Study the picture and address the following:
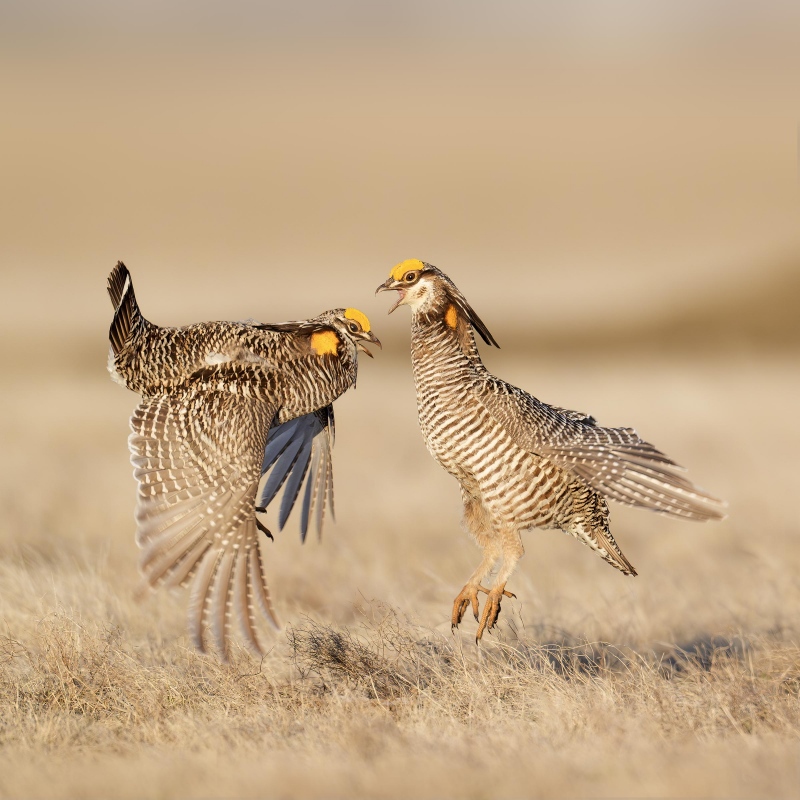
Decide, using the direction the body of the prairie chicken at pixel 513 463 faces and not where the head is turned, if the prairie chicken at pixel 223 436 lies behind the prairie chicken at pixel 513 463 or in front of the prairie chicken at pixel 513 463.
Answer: in front

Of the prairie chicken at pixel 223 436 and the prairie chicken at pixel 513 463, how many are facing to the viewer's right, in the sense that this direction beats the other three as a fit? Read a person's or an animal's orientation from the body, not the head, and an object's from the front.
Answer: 1

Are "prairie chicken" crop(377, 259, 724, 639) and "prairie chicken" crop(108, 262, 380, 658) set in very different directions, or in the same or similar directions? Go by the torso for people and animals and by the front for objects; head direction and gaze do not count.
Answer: very different directions

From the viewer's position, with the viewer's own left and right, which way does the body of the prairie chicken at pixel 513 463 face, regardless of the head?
facing to the left of the viewer

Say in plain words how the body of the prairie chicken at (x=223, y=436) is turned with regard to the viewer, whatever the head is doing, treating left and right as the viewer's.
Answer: facing to the right of the viewer

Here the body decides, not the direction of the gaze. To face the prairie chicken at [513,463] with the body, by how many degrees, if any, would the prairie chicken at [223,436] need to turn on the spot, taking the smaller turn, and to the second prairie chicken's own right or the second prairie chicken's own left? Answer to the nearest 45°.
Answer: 0° — it already faces it
